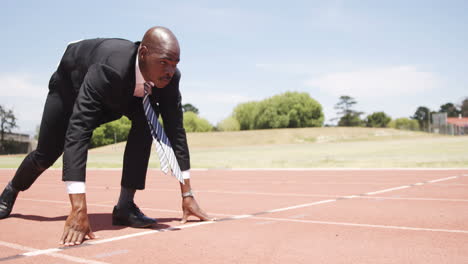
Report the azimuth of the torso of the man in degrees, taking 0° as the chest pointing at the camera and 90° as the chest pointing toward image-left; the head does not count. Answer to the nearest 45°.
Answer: approximately 315°
